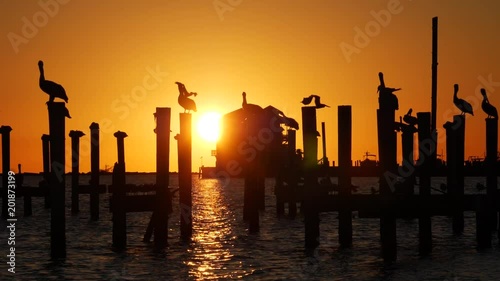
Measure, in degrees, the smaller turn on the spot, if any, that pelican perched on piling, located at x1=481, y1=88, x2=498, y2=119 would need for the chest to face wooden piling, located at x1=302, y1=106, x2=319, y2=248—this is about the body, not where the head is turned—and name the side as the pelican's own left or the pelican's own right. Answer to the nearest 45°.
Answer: approximately 45° to the pelican's own left

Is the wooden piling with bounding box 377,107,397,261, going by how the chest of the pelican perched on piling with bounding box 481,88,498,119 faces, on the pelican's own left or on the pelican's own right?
on the pelican's own left

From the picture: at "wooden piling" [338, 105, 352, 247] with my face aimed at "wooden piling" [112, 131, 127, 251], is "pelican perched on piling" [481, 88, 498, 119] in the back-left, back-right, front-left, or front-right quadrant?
back-right

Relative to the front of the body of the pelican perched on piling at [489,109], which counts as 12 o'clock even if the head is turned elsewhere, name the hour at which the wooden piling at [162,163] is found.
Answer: The wooden piling is roughly at 11 o'clock from the pelican perched on piling.

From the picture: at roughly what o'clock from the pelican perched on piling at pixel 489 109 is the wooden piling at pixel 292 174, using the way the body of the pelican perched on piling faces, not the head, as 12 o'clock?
The wooden piling is roughly at 1 o'clock from the pelican perched on piling.

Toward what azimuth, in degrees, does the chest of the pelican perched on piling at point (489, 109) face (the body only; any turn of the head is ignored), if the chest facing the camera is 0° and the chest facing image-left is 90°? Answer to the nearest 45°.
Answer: approximately 90°

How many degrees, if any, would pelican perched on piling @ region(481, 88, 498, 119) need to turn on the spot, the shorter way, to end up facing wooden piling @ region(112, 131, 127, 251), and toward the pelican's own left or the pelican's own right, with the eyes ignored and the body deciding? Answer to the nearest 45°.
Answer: approximately 45° to the pelican's own left

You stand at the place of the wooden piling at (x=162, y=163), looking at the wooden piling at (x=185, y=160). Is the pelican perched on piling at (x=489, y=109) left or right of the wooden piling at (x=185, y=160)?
right
